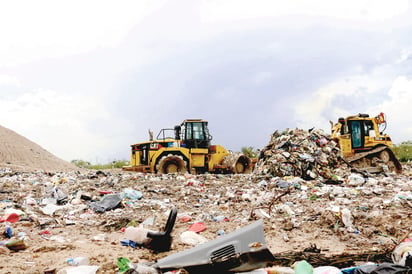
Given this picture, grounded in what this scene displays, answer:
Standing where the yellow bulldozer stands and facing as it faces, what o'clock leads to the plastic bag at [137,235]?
The plastic bag is roughly at 3 o'clock from the yellow bulldozer.

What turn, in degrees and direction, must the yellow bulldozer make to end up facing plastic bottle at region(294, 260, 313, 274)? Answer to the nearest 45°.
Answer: approximately 90° to its right

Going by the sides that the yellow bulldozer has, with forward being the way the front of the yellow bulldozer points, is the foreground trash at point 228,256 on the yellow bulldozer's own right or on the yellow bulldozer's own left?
on the yellow bulldozer's own right

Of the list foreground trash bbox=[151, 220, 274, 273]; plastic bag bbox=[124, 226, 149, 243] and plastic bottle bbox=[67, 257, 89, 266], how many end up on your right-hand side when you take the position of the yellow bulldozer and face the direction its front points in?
3

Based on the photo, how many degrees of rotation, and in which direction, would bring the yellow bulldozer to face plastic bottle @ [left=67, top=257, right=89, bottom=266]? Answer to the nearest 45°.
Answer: approximately 90° to its right

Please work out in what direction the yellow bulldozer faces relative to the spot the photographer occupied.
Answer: facing to the right of the viewer

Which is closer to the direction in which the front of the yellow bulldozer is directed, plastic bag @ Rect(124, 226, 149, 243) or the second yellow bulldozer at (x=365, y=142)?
the second yellow bulldozer

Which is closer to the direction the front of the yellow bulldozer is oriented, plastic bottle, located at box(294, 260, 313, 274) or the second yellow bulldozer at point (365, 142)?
the second yellow bulldozer
